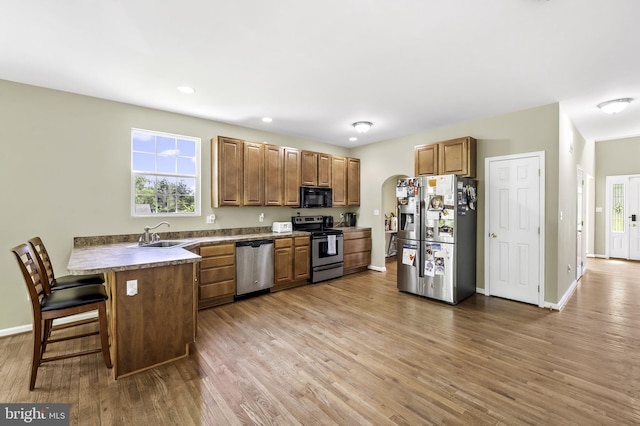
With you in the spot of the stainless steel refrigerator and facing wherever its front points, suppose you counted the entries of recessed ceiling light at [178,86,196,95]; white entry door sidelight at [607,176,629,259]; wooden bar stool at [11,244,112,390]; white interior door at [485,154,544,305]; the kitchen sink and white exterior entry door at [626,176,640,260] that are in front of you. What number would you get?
3

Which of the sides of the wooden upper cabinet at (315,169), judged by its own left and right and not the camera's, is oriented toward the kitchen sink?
right

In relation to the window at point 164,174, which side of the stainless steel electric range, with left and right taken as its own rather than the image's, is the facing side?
right

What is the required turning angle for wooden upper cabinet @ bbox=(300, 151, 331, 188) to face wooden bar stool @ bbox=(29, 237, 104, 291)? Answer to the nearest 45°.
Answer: approximately 90° to its right

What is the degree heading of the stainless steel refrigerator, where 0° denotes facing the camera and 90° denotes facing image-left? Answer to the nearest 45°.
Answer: approximately 45°

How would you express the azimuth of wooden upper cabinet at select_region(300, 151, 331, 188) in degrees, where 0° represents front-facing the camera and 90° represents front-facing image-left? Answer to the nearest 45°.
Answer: approximately 315°

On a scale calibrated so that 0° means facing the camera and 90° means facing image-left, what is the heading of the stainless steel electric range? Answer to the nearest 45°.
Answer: approximately 315°
